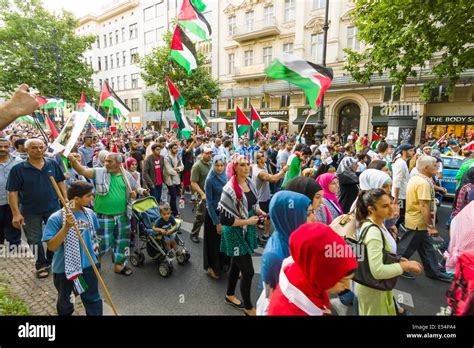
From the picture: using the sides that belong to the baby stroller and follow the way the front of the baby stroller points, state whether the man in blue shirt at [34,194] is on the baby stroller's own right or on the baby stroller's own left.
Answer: on the baby stroller's own right

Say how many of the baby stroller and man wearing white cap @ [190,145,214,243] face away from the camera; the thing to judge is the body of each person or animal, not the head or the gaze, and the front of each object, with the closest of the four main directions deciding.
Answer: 0

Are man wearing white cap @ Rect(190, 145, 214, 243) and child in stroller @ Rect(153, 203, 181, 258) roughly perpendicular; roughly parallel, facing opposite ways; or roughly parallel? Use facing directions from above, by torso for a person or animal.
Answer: roughly parallel

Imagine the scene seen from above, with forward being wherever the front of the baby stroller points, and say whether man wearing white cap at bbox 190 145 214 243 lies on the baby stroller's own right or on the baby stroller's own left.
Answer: on the baby stroller's own left

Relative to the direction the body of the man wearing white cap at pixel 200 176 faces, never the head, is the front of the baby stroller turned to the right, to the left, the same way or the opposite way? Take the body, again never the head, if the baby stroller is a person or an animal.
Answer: the same way

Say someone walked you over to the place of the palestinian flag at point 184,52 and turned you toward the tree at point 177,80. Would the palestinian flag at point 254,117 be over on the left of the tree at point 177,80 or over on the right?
right

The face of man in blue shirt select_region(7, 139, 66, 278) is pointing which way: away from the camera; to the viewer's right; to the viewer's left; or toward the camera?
toward the camera

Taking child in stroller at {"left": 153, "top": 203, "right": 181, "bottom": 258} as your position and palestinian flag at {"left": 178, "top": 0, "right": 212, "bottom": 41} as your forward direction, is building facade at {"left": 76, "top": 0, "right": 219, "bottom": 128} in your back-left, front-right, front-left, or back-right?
front-left

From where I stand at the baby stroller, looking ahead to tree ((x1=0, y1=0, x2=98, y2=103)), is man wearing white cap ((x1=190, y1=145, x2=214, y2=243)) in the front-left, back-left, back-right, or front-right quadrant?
front-right

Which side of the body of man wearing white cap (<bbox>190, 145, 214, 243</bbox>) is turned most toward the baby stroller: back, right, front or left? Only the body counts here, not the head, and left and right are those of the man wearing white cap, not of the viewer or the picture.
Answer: right

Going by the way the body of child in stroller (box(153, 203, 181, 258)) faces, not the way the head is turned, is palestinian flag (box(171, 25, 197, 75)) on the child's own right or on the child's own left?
on the child's own left

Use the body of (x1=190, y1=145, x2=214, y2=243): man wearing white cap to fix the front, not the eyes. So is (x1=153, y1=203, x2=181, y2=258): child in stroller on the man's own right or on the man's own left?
on the man's own right

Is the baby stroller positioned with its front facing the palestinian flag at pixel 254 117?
no

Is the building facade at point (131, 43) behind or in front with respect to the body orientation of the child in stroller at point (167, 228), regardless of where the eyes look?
behind

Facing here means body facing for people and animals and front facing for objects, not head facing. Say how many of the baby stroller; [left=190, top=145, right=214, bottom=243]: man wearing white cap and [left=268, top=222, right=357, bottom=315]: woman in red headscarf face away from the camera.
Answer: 0

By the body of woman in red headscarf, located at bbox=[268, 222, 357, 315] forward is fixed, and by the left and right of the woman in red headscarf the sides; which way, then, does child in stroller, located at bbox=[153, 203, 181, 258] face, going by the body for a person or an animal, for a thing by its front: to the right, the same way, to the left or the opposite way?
the same way
